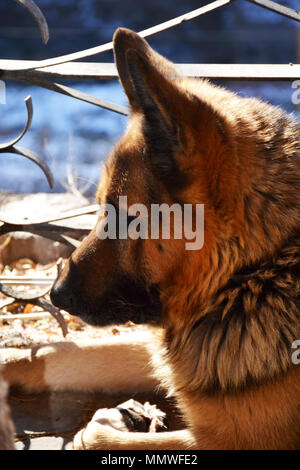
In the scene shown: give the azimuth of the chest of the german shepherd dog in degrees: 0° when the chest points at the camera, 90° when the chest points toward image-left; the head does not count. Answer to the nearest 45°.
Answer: approximately 90°
